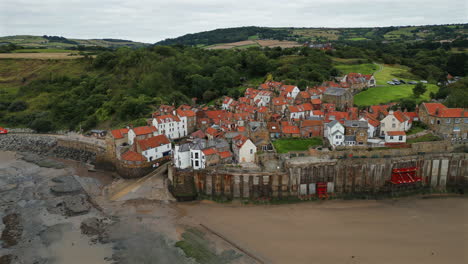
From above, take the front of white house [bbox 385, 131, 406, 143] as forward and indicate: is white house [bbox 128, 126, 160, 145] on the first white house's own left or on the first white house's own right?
on the first white house's own right

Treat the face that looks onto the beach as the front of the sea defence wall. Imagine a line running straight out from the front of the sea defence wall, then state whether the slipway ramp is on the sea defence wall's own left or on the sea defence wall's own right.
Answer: on the sea defence wall's own right

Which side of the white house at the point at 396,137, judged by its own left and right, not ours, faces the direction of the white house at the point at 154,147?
right

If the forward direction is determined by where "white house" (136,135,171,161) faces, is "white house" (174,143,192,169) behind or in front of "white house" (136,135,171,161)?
in front

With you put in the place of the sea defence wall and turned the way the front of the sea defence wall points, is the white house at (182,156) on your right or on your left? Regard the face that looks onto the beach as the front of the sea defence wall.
on your right

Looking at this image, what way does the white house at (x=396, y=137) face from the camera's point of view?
toward the camera

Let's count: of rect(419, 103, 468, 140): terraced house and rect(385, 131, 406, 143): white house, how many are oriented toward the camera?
2

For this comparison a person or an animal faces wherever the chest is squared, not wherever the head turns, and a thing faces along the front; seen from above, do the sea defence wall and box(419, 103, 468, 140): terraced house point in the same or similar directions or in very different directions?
same or similar directions

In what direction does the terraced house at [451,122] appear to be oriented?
toward the camera

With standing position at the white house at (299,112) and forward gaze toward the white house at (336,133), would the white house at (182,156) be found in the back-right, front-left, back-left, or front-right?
front-right

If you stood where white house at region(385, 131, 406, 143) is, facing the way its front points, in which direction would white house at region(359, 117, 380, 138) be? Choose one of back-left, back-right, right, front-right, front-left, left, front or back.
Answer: back-right

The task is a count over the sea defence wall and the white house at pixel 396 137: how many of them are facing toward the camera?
2

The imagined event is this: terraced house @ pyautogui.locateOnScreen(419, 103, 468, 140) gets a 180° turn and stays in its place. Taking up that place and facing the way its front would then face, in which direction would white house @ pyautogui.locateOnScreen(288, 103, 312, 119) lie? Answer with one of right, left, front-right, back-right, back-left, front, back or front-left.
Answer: left

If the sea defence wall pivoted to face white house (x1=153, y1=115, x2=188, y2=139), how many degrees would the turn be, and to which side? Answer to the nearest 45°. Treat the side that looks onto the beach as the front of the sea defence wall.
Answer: approximately 135° to its right
